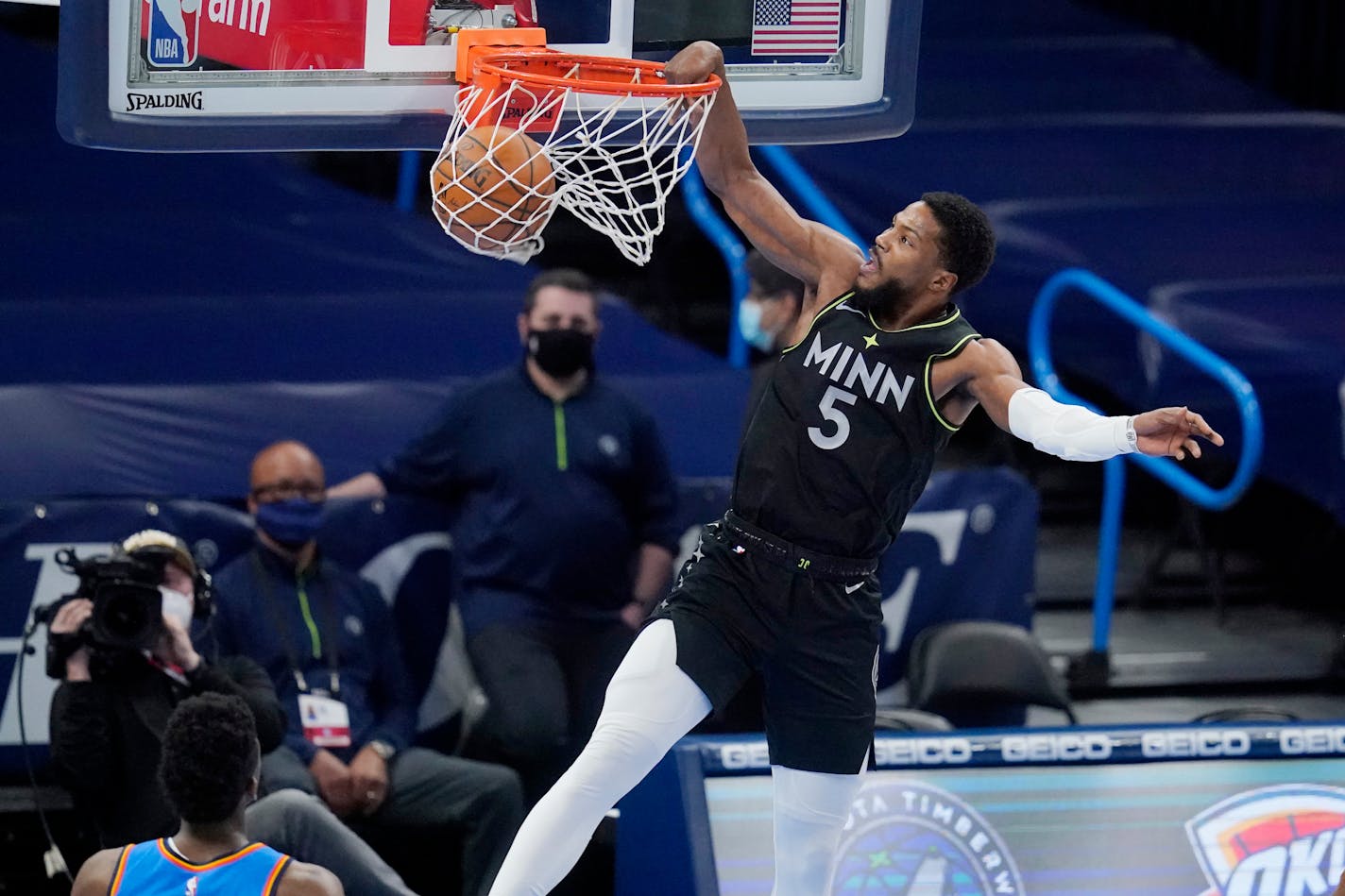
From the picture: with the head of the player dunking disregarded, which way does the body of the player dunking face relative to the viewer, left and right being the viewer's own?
facing the viewer

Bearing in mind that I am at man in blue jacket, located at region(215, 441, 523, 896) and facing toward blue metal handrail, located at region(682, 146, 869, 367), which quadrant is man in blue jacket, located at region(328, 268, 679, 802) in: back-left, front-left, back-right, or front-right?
front-right

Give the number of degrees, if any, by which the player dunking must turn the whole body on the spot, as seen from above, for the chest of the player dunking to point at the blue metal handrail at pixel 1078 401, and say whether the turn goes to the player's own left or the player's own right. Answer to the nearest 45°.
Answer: approximately 180°

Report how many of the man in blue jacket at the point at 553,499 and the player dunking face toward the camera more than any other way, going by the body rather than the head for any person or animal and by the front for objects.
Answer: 2

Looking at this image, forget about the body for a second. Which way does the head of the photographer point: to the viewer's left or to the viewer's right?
to the viewer's left

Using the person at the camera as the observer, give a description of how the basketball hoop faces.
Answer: facing the viewer and to the right of the viewer

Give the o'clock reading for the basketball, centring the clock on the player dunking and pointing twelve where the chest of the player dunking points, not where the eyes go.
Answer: The basketball is roughly at 3 o'clock from the player dunking.

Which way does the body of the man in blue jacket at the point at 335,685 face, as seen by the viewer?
toward the camera

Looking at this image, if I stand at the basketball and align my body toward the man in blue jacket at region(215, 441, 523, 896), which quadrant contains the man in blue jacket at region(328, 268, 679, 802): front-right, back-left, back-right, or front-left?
front-right

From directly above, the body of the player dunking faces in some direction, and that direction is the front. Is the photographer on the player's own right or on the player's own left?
on the player's own right

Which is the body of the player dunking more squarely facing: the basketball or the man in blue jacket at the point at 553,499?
the basketball
